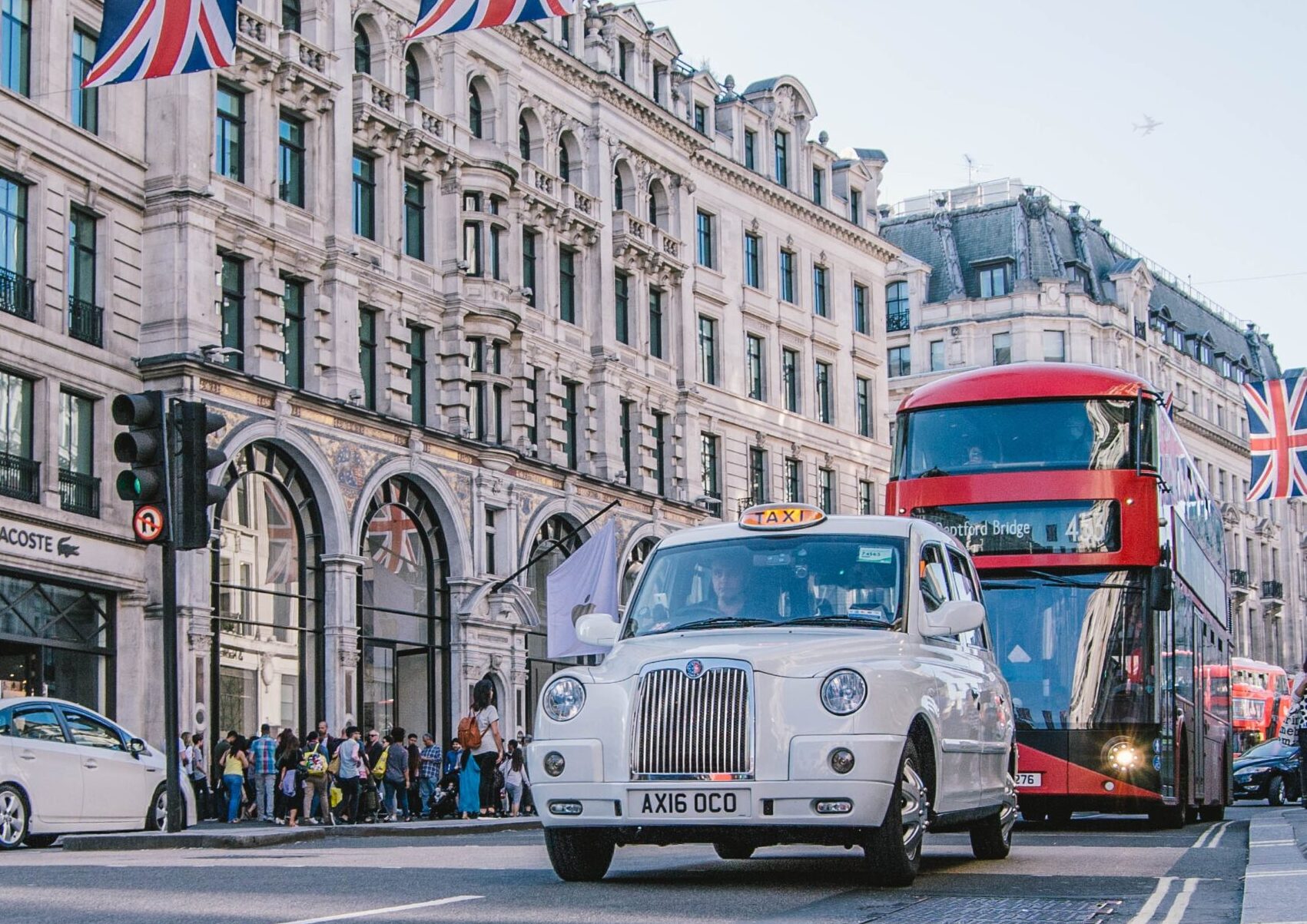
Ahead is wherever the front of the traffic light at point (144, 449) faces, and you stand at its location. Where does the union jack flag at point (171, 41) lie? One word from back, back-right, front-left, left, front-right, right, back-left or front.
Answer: back-right

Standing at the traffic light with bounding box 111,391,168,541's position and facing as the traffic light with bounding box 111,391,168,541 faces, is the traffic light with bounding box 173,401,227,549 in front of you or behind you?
behind

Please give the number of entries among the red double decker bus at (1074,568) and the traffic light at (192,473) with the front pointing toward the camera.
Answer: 1

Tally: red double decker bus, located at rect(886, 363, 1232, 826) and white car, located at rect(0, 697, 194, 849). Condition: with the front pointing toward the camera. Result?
1

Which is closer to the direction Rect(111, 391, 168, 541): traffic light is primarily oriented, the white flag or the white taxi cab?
the white taxi cab

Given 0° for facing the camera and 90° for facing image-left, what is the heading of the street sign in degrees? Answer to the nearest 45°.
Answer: approximately 45°

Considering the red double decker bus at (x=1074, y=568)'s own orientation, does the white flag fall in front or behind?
behind

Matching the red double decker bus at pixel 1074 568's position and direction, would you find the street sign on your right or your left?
on your right

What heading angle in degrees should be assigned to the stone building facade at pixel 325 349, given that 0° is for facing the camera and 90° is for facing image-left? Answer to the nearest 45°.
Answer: approximately 315°

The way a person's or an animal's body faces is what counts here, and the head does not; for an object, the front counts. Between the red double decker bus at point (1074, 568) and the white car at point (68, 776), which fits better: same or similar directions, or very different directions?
very different directions
